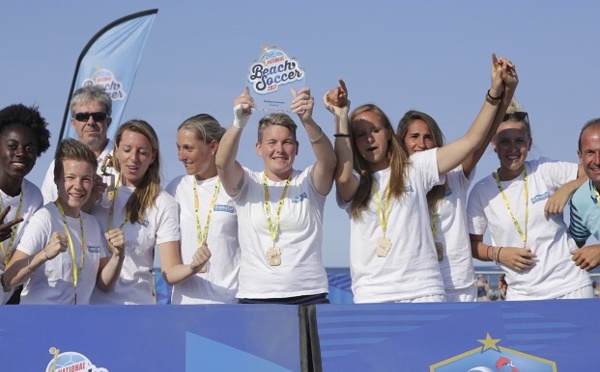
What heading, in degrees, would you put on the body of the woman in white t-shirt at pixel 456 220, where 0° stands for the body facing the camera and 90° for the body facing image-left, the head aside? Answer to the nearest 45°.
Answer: approximately 45°

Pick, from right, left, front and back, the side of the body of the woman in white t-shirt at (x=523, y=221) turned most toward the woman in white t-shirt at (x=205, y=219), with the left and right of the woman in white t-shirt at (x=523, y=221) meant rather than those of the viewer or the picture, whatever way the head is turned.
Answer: right

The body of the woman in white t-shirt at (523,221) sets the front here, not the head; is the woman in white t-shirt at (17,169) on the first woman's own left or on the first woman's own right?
on the first woman's own right

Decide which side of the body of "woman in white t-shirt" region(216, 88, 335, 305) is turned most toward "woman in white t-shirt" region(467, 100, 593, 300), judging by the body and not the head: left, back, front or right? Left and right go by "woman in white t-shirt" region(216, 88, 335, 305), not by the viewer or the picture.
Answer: left

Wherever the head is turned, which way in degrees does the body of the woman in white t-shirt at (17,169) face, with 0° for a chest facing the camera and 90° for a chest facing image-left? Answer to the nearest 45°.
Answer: approximately 0°

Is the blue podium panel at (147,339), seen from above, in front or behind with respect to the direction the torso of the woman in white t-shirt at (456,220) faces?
in front

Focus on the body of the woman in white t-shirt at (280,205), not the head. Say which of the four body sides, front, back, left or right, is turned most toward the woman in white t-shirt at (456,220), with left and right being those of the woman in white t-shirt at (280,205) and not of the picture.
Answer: left

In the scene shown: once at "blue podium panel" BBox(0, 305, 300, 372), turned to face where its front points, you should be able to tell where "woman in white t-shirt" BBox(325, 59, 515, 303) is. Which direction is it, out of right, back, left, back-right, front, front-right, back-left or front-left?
left
